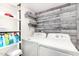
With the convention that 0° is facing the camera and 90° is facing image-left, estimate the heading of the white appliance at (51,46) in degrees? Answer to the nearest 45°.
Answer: approximately 45°
